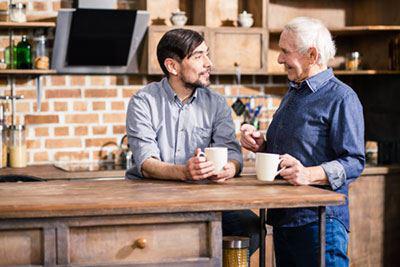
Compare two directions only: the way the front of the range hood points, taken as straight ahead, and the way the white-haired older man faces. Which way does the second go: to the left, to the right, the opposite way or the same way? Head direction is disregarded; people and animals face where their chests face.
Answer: to the right

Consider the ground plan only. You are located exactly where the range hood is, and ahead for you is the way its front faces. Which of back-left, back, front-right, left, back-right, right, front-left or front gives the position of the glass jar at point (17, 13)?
right

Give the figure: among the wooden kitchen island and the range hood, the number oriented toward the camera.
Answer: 2

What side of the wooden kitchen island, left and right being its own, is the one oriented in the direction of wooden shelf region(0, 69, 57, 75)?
back

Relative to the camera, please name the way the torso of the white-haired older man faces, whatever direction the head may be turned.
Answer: to the viewer's left

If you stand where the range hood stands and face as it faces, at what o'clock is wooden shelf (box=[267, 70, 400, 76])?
The wooden shelf is roughly at 9 o'clock from the range hood.

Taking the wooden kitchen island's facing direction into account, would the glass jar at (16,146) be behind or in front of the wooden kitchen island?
behind

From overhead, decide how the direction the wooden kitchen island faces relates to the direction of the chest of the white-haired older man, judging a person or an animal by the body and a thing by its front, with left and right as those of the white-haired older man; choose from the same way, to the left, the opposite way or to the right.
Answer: to the left

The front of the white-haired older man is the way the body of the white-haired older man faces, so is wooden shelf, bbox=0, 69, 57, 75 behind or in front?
in front

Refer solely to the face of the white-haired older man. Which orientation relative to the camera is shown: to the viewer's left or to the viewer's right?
to the viewer's left

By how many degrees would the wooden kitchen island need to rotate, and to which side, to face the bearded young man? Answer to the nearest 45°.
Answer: approximately 180°

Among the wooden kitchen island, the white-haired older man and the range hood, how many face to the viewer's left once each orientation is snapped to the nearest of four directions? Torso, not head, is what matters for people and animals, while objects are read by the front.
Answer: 1

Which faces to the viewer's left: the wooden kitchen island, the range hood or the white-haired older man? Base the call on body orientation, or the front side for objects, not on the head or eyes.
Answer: the white-haired older man
